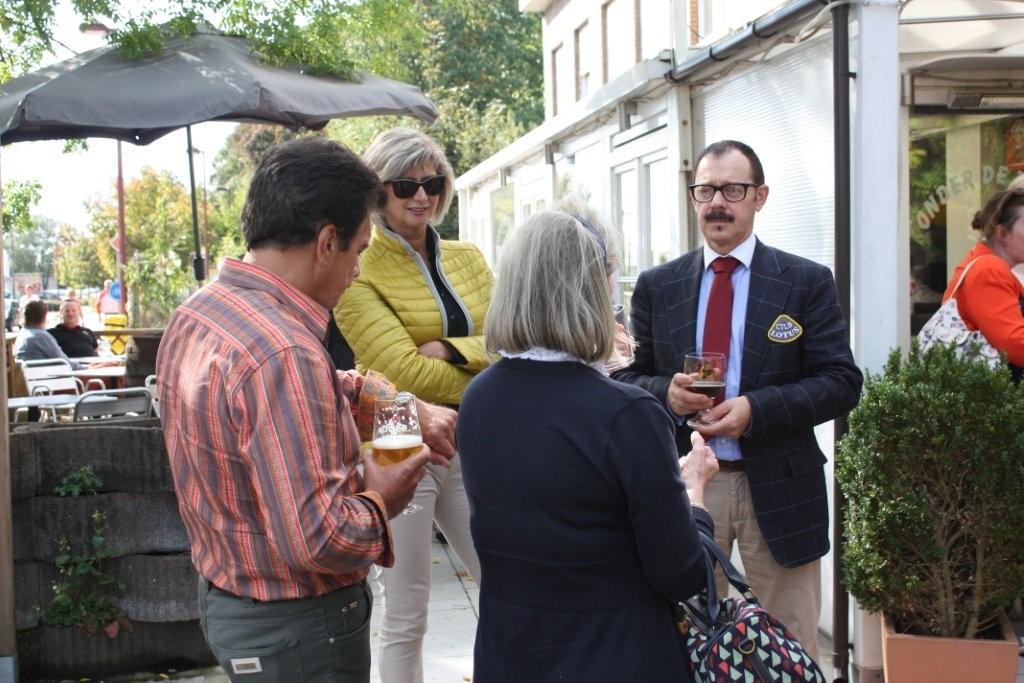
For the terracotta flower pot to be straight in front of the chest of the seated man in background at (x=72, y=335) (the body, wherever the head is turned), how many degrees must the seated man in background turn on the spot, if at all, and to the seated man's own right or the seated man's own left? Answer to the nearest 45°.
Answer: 0° — they already face it

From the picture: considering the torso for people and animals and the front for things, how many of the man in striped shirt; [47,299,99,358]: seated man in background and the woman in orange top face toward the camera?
1

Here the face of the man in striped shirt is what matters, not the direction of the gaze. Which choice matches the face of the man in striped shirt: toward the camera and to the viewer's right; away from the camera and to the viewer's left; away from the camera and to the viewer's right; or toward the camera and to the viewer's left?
away from the camera and to the viewer's right

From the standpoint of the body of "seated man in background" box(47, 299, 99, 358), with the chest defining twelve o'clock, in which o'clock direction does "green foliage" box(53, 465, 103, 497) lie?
The green foliage is roughly at 12 o'clock from the seated man in background.

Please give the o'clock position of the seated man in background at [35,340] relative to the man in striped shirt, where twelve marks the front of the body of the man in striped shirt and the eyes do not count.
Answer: The seated man in background is roughly at 10 o'clock from the man in striped shirt.

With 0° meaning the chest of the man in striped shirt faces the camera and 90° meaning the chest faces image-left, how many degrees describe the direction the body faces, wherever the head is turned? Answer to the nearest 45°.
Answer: approximately 225°
